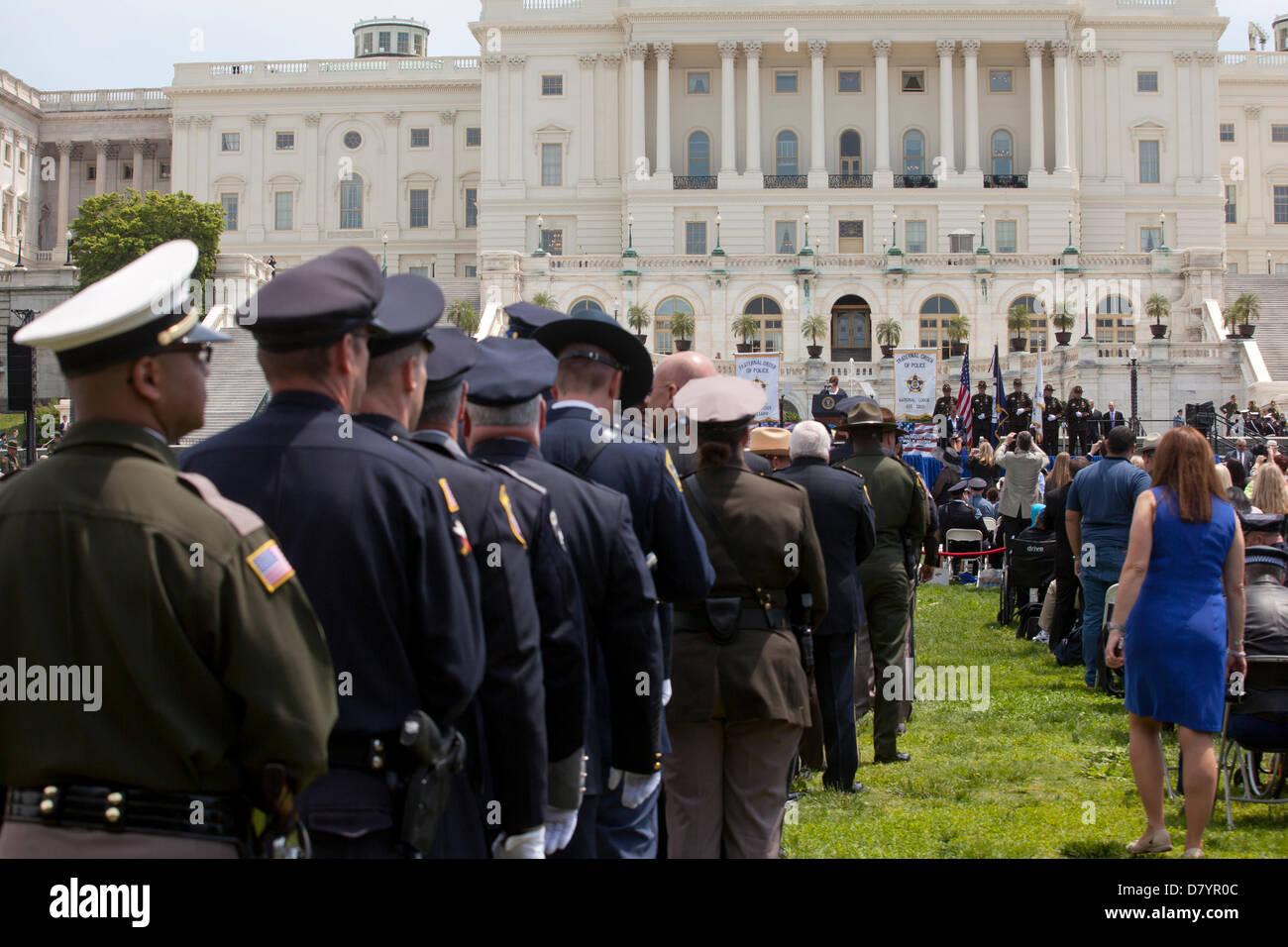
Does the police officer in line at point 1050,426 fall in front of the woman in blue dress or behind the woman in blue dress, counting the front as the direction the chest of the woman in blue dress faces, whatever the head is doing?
in front

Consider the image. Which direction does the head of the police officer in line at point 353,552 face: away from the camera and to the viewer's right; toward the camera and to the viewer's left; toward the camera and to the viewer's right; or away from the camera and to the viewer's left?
away from the camera and to the viewer's right

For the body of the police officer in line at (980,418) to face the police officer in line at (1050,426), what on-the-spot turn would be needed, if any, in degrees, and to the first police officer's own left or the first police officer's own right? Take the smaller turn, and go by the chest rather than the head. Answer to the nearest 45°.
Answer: approximately 90° to the first police officer's own left

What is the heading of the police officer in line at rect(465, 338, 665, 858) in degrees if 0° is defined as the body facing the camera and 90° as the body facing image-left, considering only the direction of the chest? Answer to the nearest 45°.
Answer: approximately 180°

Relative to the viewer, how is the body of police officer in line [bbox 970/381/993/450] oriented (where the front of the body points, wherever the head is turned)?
toward the camera

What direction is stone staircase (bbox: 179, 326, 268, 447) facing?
toward the camera

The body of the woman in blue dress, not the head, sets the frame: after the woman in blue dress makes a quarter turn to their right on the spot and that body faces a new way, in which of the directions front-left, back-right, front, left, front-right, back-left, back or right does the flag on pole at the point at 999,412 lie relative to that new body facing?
left

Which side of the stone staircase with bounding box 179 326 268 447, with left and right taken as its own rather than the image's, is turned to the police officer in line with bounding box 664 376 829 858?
front

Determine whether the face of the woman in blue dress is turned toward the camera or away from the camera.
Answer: away from the camera

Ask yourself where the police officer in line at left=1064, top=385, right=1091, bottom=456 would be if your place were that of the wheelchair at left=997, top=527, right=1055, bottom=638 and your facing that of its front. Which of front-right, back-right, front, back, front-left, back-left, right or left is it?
front

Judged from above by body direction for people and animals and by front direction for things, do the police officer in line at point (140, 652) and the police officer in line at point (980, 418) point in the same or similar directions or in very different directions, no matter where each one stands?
very different directions

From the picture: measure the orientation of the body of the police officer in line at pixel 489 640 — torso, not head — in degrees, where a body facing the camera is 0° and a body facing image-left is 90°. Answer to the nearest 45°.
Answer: approximately 225°

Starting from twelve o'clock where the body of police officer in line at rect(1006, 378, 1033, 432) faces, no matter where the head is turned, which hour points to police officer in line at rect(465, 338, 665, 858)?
police officer in line at rect(465, 338, 665, 858) is roughly at 12 o'clock from police officer in line at rect(1006, 378, 1033, 432).

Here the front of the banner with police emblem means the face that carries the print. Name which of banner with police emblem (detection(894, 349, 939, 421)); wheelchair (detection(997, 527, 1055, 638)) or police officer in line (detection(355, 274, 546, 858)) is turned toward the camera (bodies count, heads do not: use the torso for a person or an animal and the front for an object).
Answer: the banner with police emblem

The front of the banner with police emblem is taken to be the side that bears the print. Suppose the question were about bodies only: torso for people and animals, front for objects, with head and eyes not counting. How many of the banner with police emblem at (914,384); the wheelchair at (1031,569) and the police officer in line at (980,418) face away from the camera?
1

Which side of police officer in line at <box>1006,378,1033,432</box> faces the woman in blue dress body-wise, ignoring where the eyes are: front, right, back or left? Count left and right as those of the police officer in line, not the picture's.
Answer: front

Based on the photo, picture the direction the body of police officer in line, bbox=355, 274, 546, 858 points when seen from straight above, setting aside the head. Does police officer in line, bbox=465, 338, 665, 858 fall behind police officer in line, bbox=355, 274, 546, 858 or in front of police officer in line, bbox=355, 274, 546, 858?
in front

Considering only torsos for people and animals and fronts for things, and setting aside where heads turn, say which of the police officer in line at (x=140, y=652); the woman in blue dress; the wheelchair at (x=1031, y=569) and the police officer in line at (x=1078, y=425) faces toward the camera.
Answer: the police officer in line at (x=1078, y=425)
